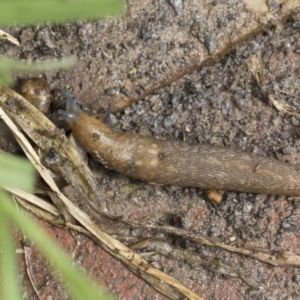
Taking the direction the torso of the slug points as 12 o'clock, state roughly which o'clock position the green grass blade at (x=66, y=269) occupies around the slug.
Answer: The green grass blade is roughly at 9 o'clock from the slug.

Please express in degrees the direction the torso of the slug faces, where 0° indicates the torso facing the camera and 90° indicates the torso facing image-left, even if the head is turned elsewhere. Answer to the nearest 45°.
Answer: approximately 90°

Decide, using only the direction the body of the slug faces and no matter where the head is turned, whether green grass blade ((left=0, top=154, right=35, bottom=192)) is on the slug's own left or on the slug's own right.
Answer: on the slug's own left
